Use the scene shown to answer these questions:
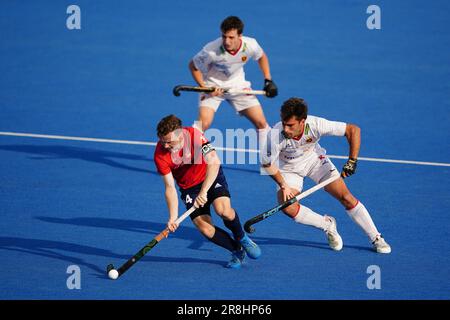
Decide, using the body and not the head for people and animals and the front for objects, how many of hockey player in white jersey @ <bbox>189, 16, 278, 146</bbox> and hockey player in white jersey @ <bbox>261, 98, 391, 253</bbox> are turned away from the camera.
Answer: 0

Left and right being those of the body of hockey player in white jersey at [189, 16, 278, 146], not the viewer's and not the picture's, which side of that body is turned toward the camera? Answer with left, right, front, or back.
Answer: front

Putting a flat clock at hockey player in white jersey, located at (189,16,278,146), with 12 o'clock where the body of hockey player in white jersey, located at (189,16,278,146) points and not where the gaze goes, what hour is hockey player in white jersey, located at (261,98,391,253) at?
hockey player in white jersey, located at (261,98,391,253) is roughly at 11 o'clock from hockey player in white jersey, located at (189,16,278,146).

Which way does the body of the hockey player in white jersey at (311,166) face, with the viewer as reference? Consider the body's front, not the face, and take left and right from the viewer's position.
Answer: facing the viewer and to the left of the viewer

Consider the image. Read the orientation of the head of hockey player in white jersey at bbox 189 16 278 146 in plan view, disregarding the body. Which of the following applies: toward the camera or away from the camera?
toward the camera

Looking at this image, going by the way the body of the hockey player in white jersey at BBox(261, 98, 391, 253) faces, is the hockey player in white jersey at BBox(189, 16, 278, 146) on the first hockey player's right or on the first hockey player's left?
on the first hockey player's right

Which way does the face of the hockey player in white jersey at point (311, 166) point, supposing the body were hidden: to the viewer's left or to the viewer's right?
to the viewer's left
